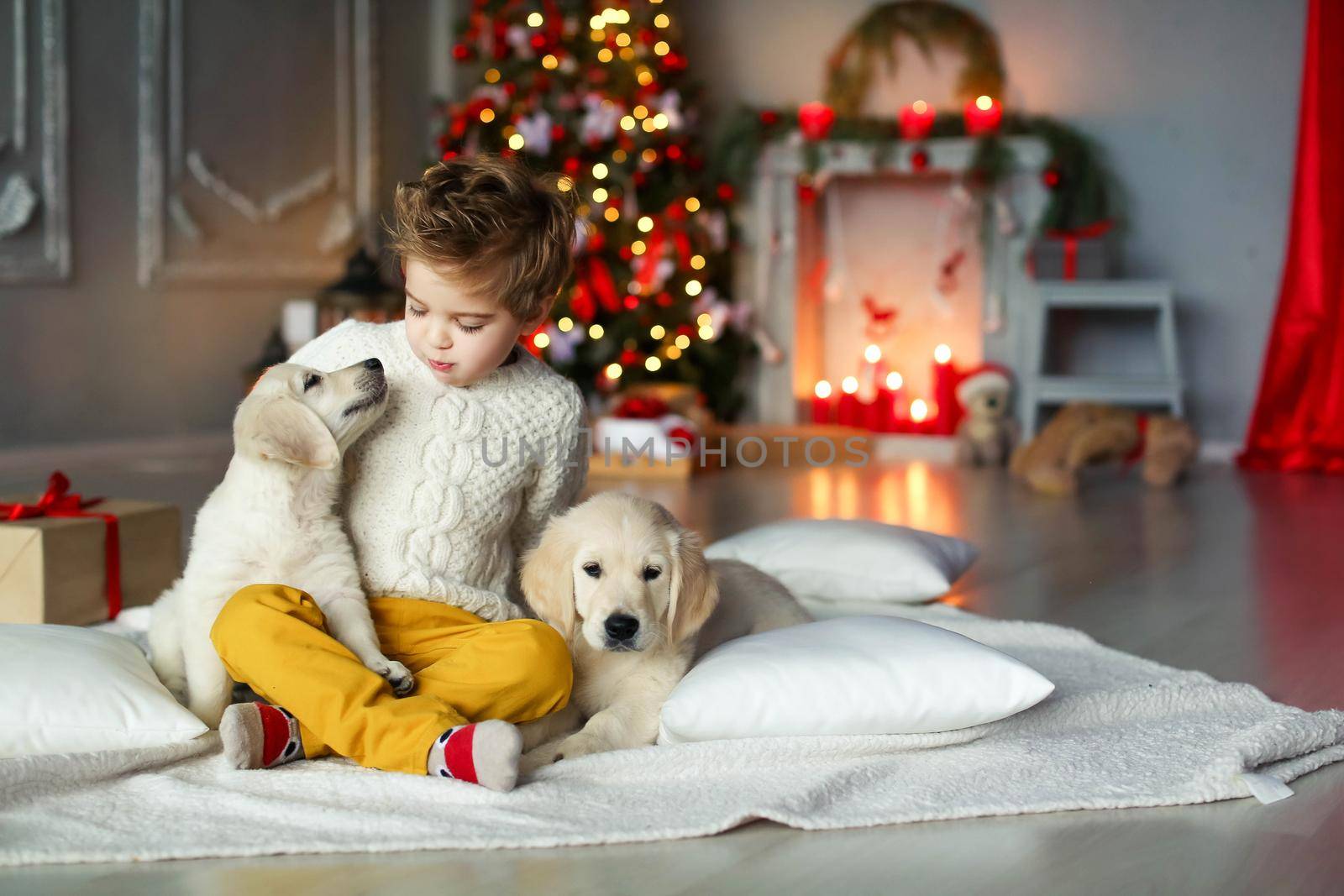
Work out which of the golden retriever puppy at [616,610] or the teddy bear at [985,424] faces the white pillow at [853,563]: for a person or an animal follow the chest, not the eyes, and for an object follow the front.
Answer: the teddy bear

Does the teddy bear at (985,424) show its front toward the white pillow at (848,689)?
yes

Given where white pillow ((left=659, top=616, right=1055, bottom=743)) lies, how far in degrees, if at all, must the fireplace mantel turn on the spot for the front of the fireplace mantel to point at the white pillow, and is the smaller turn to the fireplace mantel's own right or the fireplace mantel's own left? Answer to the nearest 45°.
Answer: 0° — it already faces it

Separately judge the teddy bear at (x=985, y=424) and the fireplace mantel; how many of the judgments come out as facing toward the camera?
2

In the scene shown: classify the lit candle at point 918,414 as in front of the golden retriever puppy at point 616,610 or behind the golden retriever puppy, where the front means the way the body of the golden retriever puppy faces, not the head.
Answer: behind

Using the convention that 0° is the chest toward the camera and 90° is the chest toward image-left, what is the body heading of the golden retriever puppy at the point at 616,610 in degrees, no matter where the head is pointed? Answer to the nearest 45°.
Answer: approximately 45°

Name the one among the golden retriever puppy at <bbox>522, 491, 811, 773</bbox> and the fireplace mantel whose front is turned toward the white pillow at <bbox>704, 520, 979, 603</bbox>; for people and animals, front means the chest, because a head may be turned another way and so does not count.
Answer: the fireplace mantel

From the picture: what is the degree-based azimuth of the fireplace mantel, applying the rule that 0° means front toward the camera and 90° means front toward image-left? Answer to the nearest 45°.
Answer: approximately 0°
